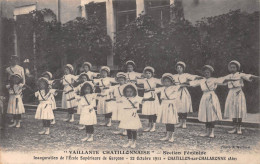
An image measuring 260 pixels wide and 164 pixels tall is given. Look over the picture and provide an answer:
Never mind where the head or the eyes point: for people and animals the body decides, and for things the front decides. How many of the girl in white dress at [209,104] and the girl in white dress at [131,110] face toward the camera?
2

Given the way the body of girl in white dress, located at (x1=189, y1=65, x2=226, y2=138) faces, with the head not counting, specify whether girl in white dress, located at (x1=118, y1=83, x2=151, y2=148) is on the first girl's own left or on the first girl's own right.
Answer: on the first girl's own right

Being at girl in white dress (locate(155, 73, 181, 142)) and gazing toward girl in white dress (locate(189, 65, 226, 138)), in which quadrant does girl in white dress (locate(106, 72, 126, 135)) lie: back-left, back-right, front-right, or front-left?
back-left

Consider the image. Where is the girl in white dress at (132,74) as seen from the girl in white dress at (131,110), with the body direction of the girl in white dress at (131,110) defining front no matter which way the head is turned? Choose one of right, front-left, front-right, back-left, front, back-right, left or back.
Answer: back

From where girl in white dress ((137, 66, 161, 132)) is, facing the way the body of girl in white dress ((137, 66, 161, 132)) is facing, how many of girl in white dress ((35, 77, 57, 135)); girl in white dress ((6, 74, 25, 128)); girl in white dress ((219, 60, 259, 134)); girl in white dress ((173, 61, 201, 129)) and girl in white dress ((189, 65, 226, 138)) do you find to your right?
2

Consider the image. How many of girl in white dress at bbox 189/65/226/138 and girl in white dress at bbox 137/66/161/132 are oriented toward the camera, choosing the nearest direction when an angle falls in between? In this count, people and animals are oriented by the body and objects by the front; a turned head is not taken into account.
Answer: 2

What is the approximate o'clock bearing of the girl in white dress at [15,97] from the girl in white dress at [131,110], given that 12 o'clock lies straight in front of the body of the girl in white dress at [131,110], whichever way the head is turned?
the girl in white dress at [15,97] is roughly at 4 o'clock from the girl in white dress at [131,110].

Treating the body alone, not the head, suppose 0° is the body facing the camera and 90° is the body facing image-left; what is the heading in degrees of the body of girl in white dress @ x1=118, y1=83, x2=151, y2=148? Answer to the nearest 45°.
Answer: approximately 0°
